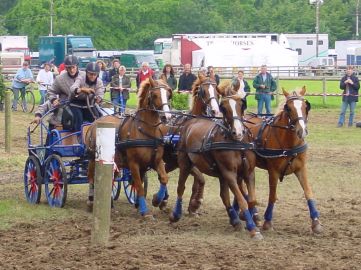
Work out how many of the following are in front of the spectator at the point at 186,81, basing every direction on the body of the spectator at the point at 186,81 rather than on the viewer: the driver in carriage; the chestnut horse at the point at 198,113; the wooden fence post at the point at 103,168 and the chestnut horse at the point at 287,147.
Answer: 4

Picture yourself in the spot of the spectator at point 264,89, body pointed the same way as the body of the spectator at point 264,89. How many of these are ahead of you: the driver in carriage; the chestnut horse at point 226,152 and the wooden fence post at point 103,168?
3

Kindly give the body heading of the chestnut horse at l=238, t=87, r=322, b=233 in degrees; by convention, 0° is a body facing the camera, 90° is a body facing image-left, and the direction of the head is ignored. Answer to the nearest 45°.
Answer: approximately 315°

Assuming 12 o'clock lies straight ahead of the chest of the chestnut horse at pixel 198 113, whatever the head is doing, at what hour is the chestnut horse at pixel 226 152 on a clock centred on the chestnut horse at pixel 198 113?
the chestnut horse at pixel 226 152 is roughly at 1 o'clock from the chestnut horse at pixel 198 113.

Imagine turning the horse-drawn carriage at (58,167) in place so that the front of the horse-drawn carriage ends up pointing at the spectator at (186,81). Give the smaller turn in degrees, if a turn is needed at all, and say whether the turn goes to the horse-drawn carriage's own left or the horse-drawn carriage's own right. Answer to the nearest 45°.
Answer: approximately 135° to the horse-drawn carriage's own left

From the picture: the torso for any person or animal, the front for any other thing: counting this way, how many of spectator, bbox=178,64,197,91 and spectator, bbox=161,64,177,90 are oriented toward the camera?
2

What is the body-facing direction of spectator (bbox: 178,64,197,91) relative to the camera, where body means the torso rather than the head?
toward the camera

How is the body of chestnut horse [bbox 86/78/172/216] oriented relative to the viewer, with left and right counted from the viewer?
facing the viewer and to the right of the viewer

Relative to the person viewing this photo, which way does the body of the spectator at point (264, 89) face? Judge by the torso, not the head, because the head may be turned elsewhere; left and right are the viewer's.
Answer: facing the viewer

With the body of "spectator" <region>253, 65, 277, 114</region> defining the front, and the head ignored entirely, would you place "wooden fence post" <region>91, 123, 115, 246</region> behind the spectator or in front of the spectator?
in front

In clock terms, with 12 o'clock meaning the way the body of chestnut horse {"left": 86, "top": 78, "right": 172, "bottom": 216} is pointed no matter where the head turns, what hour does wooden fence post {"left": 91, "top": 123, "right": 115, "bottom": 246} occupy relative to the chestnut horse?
The wooden fence post is roughly at 2 o'clock from the chestnut horse.

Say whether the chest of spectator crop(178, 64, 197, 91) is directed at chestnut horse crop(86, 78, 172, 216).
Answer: yes
